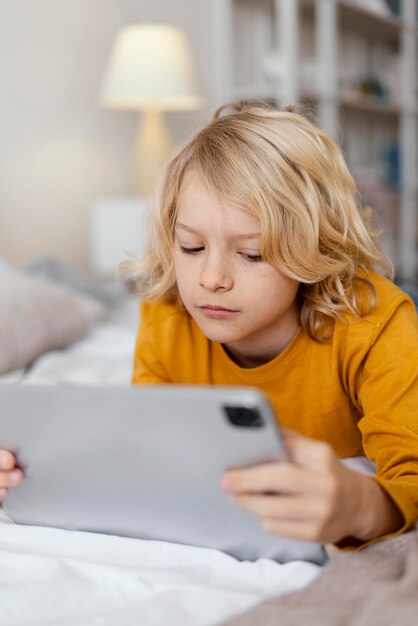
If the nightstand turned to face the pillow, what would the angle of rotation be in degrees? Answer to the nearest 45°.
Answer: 0° — it already faces it

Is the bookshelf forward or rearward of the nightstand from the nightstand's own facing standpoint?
rearward

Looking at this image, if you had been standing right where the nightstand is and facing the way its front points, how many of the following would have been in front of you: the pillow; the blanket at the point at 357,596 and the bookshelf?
2

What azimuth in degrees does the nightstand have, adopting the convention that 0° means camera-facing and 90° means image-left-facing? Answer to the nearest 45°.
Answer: approximately 0°
